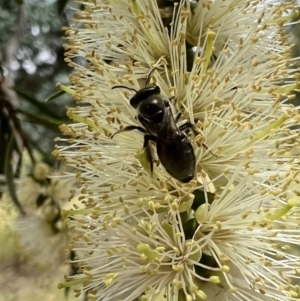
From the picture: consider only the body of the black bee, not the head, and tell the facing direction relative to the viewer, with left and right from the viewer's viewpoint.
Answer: facing away from the viewer and to the left of the viewer
